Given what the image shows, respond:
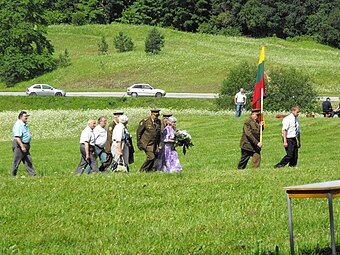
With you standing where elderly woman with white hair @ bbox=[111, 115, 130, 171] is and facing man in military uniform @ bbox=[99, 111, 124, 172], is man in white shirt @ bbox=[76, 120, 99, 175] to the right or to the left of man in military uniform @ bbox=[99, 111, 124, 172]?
left

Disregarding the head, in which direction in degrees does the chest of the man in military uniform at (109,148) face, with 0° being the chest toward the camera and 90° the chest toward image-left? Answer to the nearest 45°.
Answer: approximately 270°

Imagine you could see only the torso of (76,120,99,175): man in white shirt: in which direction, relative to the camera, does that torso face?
to the viewer's right

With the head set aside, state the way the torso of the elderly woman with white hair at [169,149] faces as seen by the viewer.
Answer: to the viewer's right

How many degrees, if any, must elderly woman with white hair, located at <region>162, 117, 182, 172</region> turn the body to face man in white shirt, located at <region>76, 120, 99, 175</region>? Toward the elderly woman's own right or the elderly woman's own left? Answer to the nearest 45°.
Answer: approximately 180°

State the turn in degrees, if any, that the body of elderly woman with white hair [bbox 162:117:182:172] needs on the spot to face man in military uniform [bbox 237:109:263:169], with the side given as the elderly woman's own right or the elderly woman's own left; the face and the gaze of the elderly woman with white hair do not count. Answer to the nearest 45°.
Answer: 0° — they already face them

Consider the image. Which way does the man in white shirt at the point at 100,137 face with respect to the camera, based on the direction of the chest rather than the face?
to the viewer's right

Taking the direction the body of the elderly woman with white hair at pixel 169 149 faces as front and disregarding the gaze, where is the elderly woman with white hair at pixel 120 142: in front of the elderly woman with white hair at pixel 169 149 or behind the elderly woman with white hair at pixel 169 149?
behind

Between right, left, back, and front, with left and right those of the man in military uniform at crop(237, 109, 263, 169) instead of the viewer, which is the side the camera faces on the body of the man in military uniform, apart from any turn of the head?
right

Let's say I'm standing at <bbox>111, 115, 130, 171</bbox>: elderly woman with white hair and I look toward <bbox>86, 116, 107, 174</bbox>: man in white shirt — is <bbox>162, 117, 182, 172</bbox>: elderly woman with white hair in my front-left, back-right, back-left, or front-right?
back-right

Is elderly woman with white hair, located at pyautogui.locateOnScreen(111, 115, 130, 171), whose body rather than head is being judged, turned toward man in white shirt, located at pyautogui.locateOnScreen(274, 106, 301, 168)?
yes

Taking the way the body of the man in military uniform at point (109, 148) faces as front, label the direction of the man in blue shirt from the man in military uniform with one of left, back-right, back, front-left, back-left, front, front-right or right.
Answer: back
